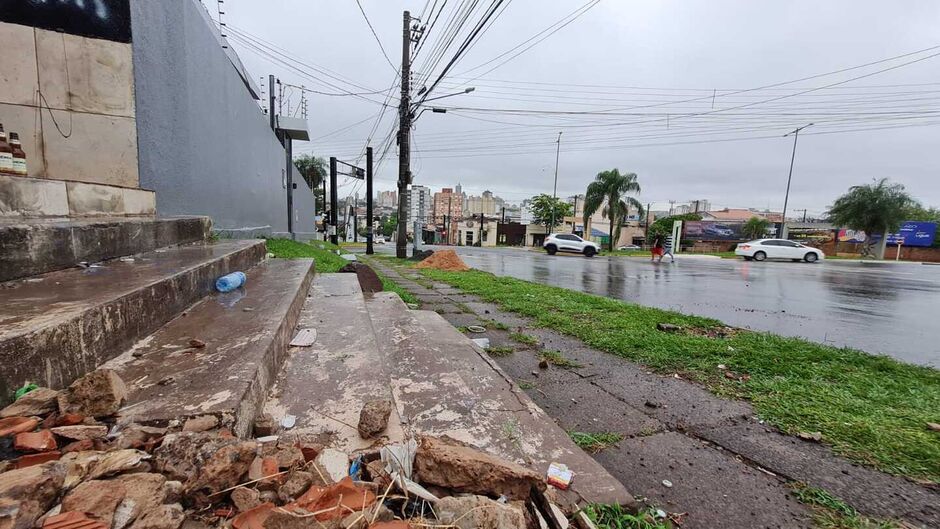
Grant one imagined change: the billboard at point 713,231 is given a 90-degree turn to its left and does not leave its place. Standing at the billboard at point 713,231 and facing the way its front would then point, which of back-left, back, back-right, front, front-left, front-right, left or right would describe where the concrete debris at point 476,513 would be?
right

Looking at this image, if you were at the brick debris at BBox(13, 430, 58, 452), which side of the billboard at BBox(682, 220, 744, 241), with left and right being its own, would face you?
front

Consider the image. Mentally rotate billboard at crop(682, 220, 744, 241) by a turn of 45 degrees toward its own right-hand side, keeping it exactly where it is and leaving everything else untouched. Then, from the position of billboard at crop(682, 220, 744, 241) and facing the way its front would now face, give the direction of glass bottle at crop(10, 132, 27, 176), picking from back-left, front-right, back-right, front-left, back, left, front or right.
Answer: front-left

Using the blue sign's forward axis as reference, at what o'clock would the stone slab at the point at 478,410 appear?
The stone slab is roughly at 12 o'clock from the blue sign.

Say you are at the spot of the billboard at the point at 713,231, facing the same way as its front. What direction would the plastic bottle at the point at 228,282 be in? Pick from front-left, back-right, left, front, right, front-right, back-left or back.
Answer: front

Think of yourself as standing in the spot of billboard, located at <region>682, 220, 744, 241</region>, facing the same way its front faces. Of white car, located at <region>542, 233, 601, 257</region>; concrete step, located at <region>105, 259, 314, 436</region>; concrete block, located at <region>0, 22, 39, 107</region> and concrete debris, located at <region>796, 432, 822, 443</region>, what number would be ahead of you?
4

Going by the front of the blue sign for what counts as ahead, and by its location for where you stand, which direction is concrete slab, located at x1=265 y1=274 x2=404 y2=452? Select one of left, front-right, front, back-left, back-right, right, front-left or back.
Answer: front

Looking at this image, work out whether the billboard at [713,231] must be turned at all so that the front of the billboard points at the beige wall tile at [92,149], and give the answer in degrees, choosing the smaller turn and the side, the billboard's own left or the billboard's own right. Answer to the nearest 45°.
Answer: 0° — it already faces it

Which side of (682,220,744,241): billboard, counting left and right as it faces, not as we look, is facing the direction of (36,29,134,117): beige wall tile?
front

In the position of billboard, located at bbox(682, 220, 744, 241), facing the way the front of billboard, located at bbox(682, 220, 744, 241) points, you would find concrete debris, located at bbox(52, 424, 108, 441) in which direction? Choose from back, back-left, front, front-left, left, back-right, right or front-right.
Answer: front

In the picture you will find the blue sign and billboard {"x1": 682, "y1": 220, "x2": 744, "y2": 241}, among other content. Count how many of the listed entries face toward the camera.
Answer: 2

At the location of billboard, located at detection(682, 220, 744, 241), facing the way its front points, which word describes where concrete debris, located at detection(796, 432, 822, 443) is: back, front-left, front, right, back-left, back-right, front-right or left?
front

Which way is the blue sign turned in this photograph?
toward the camera

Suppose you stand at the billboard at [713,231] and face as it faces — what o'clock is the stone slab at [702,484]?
The stone slab is roughly at 12 o'clock from the billboard.

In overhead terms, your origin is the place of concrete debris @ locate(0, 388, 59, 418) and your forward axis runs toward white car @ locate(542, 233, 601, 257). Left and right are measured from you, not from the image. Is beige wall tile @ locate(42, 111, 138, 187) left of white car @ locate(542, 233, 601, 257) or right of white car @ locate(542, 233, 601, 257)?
left

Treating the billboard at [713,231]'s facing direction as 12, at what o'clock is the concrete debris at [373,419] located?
The concrete debris is roughly at 12 o'clock from the billboard.

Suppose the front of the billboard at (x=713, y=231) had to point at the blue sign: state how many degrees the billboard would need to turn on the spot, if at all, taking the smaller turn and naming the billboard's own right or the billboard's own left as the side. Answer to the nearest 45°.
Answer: approximately 90° to the billboard's own left

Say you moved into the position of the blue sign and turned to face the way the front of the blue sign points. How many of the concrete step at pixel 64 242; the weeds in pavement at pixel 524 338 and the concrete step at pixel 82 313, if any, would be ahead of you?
3

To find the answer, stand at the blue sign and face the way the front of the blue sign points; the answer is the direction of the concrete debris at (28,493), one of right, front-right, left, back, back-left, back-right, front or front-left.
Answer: front

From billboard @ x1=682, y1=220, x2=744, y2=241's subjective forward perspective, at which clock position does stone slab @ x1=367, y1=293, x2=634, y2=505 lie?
The stone slab is roughly at 12 o'clock from the billboard.
